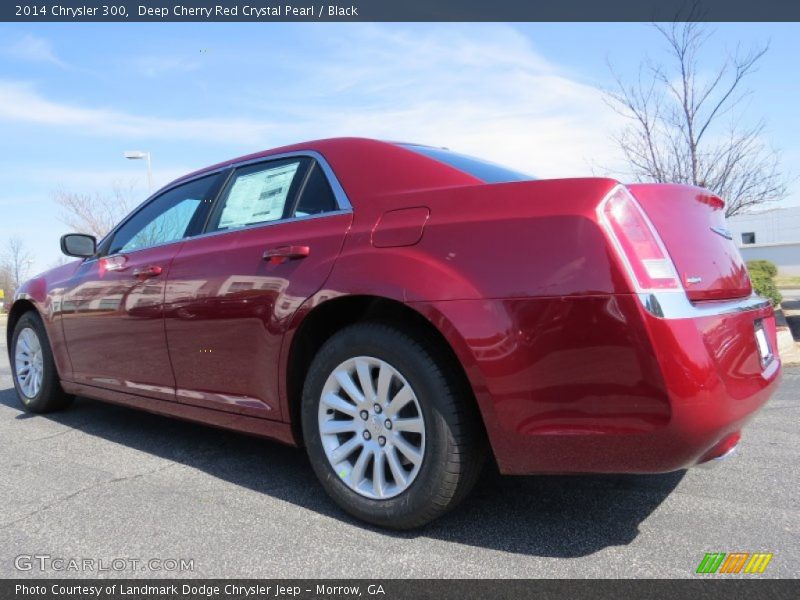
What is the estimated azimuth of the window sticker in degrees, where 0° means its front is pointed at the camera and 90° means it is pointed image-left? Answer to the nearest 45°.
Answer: approximately 45°

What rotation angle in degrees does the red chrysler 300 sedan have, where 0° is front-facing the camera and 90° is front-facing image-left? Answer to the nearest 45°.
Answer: approximately 135°
